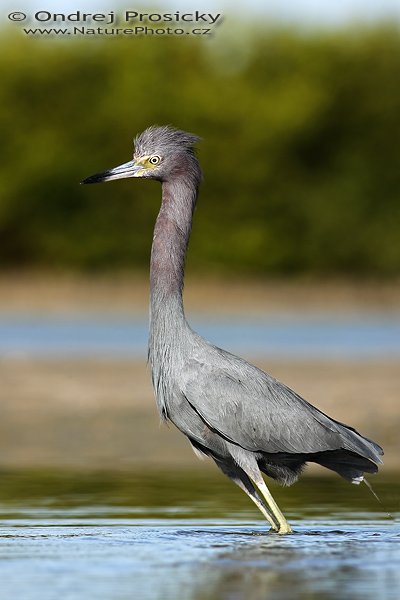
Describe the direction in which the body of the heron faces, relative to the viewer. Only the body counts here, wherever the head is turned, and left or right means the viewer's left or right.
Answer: facing to the left of the viewer
